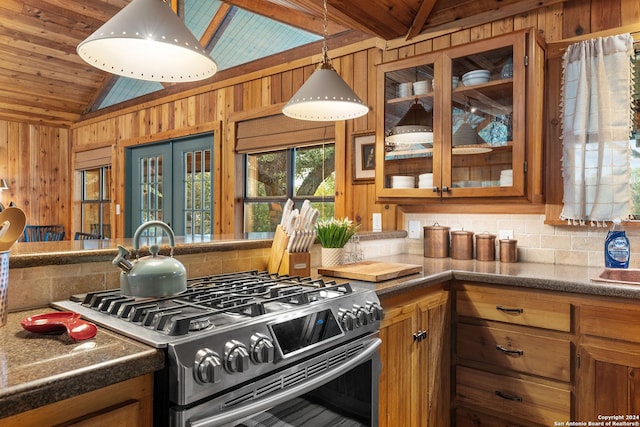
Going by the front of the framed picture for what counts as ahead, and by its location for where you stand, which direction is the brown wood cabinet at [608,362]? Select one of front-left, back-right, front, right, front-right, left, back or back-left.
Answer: left

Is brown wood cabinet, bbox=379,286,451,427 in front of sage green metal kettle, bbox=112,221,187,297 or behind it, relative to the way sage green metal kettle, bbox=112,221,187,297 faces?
behind

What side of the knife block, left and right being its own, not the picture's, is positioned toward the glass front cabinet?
left

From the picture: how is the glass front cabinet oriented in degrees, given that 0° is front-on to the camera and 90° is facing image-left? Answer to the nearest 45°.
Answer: approximately 45°

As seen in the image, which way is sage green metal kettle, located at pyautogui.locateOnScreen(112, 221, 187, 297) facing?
to the viewer's left

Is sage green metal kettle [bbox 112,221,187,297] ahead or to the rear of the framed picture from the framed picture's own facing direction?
ahead

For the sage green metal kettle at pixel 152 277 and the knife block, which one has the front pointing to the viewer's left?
the sage green metal kettle

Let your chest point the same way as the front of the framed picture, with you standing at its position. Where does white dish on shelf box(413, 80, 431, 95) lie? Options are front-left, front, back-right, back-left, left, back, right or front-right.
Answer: left

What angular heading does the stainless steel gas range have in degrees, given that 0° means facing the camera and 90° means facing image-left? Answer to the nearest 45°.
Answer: approximately 315°

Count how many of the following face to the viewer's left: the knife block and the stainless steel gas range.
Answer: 0

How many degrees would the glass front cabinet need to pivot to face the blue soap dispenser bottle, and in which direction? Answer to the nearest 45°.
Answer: approximately 135° to its left

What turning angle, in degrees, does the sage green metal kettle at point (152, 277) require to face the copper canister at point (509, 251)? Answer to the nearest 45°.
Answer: approximately 180°

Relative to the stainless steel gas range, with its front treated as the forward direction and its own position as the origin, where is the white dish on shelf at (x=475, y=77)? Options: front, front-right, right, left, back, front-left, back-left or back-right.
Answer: left

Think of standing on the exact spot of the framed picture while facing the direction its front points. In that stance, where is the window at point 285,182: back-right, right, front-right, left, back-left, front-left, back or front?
right
